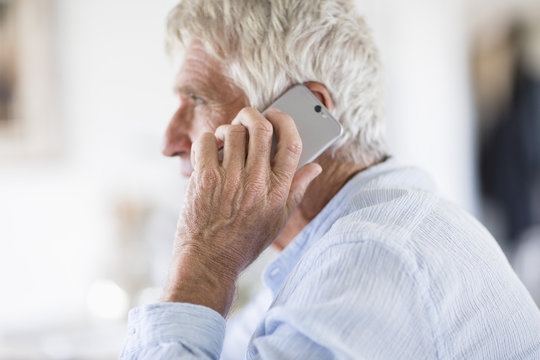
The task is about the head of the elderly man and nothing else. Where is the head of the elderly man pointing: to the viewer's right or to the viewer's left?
to the viewer's left

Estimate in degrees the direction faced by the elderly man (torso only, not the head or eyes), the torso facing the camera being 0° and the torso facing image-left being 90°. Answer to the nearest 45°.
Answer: approximately 90°
